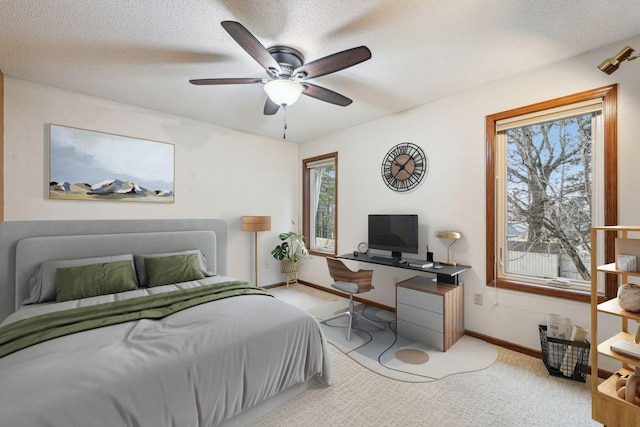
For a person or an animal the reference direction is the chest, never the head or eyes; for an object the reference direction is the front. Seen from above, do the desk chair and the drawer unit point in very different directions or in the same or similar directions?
very different directions

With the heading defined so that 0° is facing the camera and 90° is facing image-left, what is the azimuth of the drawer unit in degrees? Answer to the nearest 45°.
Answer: approximately 45°

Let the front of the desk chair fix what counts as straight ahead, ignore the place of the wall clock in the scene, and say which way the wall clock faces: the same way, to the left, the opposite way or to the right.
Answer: the opposite way

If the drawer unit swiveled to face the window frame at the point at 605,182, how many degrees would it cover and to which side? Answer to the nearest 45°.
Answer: approximately 135° to its left

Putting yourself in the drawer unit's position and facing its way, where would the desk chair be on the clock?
The desk chair is roughly at 1 o'clock from the drawer unit.

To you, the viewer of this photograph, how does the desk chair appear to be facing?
facing away from the viewer and to the right of the viewer

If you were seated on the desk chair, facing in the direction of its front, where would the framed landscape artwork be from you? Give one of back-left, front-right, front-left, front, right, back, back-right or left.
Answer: back-left

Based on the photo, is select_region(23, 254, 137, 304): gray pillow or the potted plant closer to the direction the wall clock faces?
the gray pillow

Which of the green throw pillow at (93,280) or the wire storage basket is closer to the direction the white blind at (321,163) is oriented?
the green throw pillow
